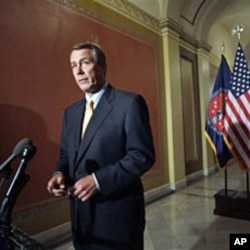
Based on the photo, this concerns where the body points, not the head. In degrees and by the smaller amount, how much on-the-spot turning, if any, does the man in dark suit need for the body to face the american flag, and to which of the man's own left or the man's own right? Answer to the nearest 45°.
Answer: approximately 180°

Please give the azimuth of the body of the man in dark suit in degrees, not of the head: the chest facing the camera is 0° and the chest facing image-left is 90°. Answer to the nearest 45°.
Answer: approximately 45°

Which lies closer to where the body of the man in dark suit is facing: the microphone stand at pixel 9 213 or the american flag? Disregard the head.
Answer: the microphone stand

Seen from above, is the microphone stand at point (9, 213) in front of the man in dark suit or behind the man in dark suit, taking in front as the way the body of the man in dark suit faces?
in front
